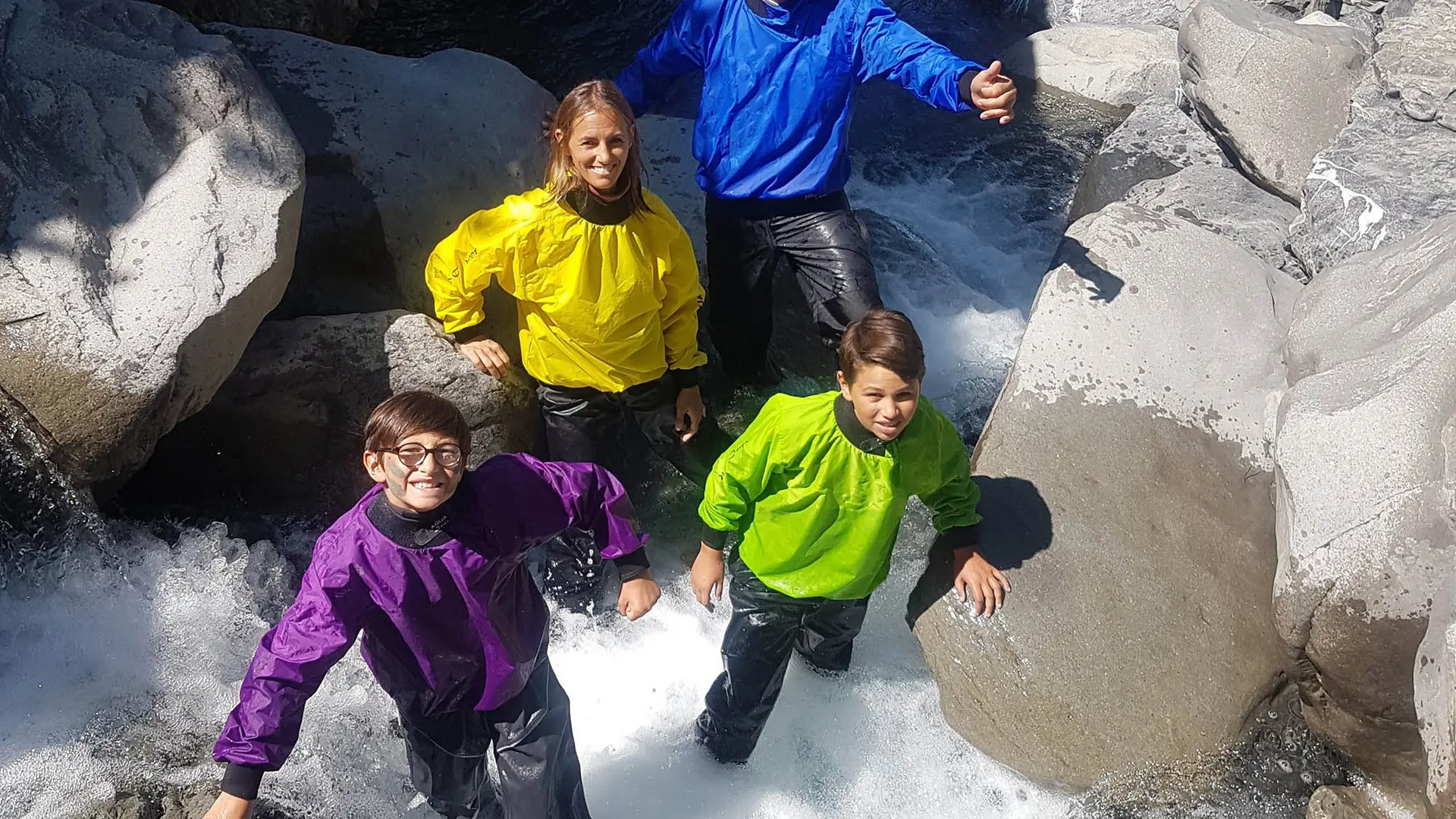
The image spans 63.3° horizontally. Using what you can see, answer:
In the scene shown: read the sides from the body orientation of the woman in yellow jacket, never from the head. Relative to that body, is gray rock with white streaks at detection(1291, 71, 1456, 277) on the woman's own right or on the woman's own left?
on the woman's own left

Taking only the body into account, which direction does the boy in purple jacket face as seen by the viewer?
toward the camera

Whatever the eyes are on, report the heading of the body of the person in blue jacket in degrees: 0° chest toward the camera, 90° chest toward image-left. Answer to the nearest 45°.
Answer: approximately 0°

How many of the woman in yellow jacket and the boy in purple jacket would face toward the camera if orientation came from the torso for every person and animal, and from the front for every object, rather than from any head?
2

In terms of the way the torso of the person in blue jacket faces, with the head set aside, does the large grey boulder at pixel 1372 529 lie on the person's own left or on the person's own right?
on the person's own left

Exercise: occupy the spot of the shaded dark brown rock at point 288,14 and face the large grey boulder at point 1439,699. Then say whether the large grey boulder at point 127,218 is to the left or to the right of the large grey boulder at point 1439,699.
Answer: right

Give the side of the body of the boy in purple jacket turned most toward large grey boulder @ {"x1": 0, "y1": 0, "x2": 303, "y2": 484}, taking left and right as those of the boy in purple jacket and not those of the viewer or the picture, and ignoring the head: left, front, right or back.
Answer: back

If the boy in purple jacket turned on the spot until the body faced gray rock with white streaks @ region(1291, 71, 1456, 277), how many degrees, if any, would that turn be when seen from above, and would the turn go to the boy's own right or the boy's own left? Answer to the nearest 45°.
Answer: approximately 90° to the boy's own left

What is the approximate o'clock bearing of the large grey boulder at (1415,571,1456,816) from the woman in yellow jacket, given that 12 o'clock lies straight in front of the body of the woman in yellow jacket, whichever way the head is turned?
The large grey boulder is roughly at 10 o'clock from the woman in yellow jacket.

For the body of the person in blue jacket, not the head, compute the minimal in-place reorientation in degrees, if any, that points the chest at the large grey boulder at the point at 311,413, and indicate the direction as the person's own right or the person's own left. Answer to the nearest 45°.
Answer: approximately 90° to the person's own right

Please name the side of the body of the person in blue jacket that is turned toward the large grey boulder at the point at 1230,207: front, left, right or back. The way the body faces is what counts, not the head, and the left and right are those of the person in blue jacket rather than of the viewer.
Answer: left

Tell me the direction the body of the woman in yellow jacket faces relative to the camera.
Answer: toward the camera
